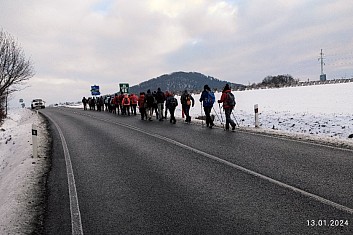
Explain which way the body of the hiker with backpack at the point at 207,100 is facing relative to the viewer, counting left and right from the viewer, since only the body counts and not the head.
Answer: facing away from the viewer and to the left of the viewer

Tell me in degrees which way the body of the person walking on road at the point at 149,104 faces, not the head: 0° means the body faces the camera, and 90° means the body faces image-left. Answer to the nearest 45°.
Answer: approximately 180°

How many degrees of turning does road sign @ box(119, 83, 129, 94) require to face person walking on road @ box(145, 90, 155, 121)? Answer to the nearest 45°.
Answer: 0° — it already faces them

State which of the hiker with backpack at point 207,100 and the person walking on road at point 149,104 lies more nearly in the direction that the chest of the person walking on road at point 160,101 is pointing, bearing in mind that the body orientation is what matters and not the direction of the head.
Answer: the person walking on road

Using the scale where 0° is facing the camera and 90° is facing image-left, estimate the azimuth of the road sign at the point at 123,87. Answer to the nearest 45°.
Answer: approximately 0°

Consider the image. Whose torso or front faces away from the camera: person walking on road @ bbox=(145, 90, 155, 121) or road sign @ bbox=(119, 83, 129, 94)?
the person walking on road

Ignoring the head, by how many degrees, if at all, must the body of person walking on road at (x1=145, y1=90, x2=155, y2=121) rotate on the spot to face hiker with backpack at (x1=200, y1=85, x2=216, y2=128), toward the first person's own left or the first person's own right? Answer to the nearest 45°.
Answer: approximately 135° to the first person's own right

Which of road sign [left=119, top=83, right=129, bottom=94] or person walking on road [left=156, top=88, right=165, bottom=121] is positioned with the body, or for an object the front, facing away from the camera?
the person walking on road

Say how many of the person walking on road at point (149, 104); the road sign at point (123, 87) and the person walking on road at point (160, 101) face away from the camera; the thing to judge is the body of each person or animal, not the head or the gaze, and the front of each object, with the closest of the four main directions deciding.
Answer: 2

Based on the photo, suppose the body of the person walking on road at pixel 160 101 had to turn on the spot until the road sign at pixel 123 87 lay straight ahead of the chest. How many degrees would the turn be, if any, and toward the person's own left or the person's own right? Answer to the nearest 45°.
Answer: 0° — they already face it

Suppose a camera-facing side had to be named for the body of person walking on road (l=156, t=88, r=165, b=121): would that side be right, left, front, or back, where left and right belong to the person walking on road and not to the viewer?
back
